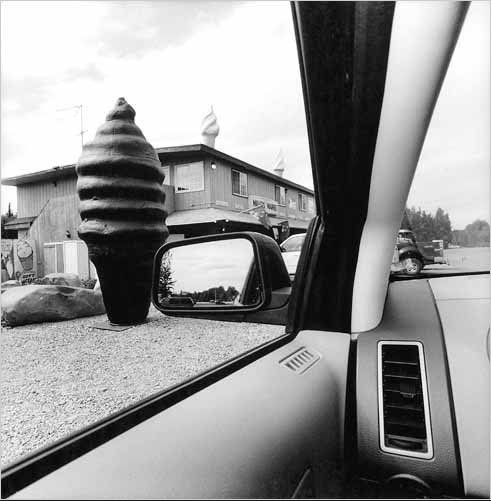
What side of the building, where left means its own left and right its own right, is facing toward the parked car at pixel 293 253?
front

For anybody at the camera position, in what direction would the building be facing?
facing the viewer and to the right of the viewer
